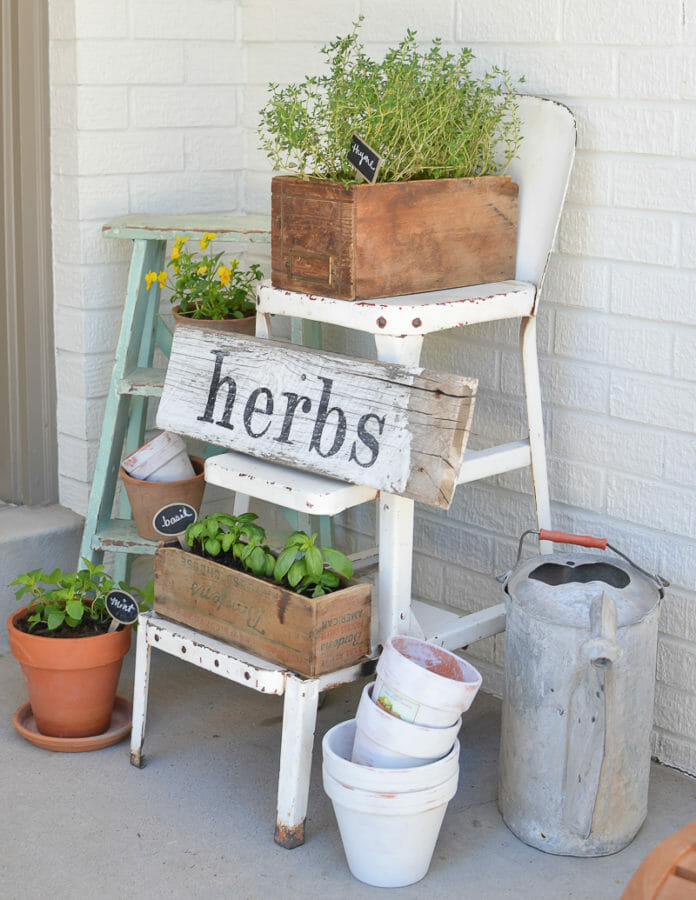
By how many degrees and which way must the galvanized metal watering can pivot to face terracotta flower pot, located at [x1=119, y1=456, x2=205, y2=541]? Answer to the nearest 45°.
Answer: approximately 135° to its right

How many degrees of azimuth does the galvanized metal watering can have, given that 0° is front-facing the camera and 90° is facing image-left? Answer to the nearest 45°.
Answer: approximately 0°

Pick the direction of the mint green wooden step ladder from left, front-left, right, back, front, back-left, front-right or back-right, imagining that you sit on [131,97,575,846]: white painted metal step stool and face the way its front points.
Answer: right

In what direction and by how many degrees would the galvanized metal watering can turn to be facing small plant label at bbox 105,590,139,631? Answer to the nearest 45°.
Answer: approximately 90° to its right

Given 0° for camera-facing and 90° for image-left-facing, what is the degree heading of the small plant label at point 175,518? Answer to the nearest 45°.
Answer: approximately 0°

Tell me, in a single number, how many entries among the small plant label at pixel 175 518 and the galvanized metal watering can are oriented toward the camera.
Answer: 2
